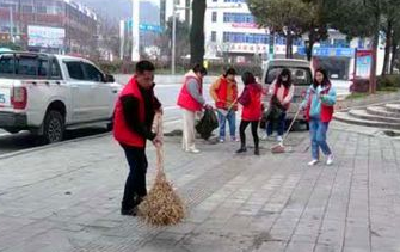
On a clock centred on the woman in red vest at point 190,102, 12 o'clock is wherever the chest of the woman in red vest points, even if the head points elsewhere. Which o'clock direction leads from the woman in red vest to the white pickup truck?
The white pickup truck is roughly at 7 o'clock from the woman in red vest.

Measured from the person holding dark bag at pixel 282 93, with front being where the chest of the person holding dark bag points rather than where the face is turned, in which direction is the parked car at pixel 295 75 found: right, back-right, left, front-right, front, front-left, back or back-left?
back

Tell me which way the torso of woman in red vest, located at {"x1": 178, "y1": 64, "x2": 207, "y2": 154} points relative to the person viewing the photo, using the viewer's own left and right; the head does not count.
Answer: facing to the right of the viewer

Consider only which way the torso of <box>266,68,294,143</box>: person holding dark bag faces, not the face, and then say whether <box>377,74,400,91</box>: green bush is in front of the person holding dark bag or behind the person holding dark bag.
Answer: behind

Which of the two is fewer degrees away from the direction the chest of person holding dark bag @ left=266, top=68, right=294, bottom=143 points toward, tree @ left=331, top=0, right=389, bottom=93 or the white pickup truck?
the white pickup truck

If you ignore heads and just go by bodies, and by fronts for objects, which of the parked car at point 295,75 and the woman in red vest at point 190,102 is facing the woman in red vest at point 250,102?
the woman in red vest at point 190,102

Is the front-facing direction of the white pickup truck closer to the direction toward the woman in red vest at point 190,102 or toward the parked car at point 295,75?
the parked car
